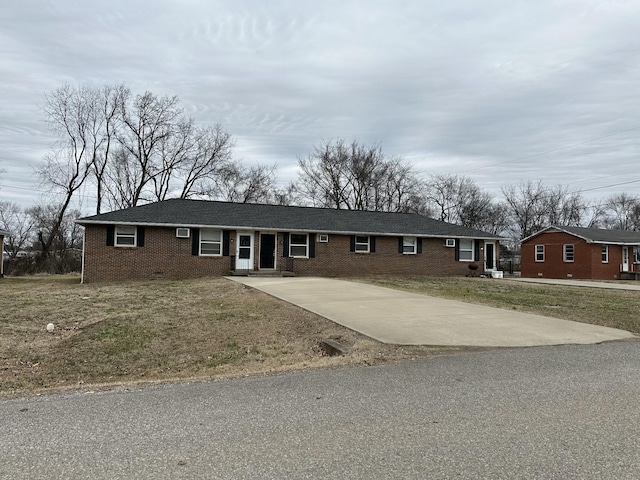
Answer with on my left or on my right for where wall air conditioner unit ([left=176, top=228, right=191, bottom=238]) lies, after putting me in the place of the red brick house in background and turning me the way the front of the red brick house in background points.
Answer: on my right

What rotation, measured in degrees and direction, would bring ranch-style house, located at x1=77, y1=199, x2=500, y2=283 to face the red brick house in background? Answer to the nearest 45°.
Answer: approximately 45° to its left

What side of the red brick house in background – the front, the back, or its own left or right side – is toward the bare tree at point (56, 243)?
right

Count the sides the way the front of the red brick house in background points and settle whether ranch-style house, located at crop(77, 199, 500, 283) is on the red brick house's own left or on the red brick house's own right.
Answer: on the red brick house's own right

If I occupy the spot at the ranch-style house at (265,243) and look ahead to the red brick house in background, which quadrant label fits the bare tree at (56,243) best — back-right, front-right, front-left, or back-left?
back-left

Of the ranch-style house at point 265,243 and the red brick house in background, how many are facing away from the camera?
0

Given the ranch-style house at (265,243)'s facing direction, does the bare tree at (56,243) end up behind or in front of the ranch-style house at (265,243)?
behind

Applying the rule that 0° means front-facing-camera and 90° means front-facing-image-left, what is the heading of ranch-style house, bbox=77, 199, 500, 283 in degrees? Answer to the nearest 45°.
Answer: approximately 315°

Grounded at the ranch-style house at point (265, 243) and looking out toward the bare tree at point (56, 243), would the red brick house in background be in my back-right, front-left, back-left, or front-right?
back-right
